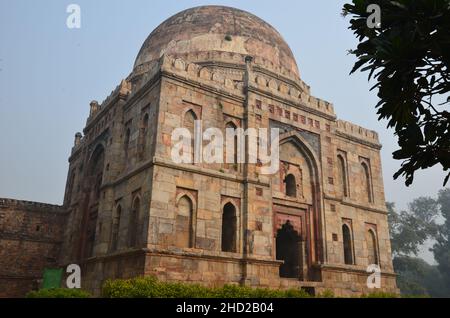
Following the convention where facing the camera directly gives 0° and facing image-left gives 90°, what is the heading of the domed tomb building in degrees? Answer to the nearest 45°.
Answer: approximately 315°

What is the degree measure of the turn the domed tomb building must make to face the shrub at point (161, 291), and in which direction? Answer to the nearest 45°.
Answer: approximately 45° to its right

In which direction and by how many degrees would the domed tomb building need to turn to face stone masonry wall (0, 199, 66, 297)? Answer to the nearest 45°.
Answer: approximately 180°

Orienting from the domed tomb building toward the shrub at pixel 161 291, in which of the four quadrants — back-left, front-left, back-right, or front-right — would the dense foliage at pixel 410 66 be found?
front-left

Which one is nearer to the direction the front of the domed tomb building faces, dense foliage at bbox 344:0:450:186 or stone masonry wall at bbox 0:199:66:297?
the dense foliage

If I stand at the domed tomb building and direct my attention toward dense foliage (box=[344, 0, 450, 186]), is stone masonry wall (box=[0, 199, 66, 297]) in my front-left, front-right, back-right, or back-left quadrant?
back-right

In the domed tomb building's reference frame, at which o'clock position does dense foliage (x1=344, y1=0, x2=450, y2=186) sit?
The dense foliage is roughly at 1 o'clock from the domed tomb building.

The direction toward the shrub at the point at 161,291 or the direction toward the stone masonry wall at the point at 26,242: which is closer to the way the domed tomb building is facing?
the shrub
